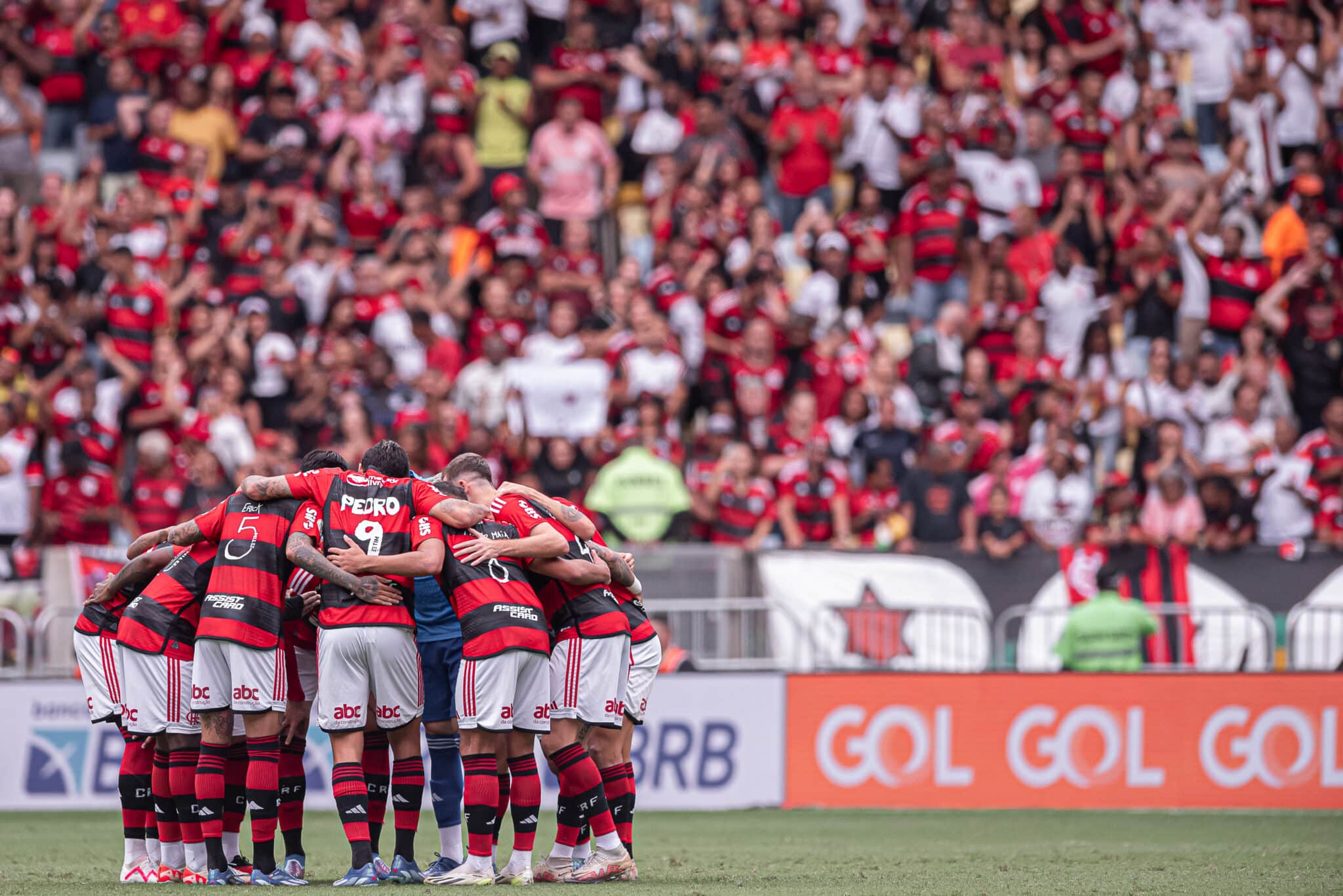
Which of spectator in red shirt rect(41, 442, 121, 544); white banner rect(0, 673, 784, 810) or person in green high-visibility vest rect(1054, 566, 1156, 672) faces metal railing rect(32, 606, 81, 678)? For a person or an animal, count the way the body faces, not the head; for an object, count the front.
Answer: the spectator in red shirt

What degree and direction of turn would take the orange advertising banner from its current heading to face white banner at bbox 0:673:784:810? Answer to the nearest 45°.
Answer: approximately 90° to its right

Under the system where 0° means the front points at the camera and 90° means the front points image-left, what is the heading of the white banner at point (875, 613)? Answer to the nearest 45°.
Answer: approximately 0°

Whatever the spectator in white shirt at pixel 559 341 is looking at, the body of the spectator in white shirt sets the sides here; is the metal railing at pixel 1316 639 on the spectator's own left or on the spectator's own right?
on the spectator's own left

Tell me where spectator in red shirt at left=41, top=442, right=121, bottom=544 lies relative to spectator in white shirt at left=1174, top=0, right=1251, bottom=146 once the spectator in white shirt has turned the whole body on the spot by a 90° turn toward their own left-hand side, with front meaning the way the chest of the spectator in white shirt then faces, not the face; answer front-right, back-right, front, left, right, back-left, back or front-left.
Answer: back-right

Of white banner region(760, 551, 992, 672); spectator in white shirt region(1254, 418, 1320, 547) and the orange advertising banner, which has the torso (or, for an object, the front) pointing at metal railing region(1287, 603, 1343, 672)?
the spectator in white shirt

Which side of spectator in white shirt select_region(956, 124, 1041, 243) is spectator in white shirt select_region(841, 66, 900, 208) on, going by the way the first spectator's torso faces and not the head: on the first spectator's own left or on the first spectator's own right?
on the first spectator's own right

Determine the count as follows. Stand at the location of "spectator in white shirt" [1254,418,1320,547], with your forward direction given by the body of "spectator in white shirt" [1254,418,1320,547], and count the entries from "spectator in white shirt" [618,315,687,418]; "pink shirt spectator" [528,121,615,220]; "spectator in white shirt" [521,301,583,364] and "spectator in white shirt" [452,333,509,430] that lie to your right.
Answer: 4

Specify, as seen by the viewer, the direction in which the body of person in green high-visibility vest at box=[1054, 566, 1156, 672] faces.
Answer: away from the camera

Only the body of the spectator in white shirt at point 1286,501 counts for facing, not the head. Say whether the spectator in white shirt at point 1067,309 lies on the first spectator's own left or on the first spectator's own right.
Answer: on the first spectator's own right

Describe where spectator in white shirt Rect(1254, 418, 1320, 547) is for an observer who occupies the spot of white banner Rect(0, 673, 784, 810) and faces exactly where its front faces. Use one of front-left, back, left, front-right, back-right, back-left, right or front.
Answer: left

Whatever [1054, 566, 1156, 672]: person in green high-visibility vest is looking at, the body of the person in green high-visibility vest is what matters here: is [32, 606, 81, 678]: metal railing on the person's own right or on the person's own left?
on the person's own left

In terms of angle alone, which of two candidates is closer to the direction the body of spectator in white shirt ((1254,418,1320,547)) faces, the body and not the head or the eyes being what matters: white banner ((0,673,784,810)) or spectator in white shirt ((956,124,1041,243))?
the white banner
